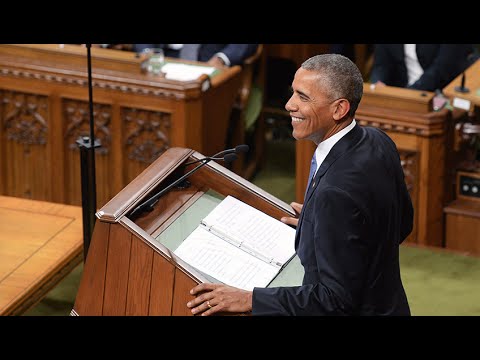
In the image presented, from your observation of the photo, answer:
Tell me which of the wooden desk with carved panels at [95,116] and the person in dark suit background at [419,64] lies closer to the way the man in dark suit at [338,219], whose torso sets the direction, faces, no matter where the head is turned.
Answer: the wooden desk with carved panels

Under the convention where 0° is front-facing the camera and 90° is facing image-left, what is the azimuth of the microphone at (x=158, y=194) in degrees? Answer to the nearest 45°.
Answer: approximately 270°

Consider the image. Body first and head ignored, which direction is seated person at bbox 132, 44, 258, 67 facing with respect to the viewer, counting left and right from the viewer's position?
facing the viewer

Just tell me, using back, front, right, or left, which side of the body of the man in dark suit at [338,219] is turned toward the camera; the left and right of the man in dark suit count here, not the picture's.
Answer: left

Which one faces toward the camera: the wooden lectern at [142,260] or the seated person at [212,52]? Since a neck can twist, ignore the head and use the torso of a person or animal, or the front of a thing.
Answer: the seated person

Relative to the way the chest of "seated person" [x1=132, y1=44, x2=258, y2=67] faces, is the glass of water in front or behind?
in front

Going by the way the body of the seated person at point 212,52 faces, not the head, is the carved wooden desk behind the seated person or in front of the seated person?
in front

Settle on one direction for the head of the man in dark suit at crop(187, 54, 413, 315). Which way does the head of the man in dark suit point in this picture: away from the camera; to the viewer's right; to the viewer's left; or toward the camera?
to the viewer's left

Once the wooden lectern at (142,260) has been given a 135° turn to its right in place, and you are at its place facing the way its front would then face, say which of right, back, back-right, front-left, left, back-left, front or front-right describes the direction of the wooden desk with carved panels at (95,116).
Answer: left

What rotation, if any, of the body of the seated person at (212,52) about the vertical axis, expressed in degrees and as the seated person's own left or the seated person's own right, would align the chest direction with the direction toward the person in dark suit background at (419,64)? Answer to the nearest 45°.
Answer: approximately 90° to the seated person's own left

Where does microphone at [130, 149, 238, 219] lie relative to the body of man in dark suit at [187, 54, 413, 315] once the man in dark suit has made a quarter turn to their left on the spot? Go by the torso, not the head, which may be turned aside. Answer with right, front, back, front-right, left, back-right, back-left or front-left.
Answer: back-right
